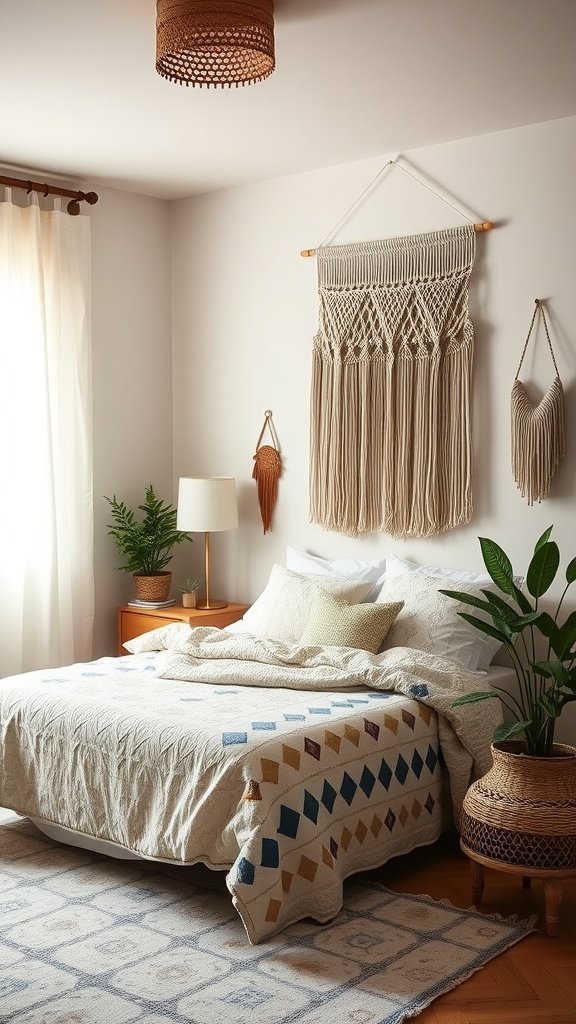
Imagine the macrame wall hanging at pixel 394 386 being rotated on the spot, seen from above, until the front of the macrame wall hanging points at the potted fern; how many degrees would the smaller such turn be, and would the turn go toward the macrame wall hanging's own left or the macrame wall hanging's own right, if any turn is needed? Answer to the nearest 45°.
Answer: approximately 45° to the macrame wall hanging's own right

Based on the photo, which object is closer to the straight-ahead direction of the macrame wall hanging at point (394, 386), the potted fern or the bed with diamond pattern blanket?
the bed with diamond pattern blanket

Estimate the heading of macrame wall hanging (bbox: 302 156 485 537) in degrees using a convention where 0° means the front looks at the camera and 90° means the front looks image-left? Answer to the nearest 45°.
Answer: approximately 45°

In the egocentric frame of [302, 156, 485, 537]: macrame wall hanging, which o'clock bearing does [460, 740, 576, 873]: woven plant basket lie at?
The woven plant basket is roughly at 10 o'clock from the macrame wall hanging.

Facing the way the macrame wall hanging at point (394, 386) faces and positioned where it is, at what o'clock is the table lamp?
The table lamp is roughly at 2 o'clock from the macrame wall hanging.

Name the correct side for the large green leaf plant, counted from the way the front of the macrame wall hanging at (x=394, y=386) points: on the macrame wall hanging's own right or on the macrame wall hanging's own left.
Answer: on the macrame wall hanging's own left

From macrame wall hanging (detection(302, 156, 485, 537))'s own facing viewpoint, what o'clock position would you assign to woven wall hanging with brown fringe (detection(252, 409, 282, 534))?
The woven wall hanging with brown fringe is roughly at 3 o'clock from the macrame wall hanging.

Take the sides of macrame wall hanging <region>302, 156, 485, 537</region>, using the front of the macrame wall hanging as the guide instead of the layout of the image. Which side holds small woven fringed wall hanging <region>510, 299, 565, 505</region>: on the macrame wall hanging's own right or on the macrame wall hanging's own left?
on the macrame wall hanging's own left

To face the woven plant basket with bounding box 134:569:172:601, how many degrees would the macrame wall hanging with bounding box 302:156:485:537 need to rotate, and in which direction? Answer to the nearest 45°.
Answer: approximately 45° to its right

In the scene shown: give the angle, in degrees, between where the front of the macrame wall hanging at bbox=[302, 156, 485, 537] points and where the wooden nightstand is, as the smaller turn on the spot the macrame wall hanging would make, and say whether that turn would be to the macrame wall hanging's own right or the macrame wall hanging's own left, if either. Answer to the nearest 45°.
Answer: approximately 45° to the macrame wall hanging's own right

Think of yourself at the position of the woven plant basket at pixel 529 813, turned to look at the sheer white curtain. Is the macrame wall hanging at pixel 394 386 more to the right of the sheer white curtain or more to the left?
right

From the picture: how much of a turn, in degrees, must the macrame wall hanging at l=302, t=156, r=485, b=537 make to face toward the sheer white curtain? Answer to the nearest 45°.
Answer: approximately 45° to its right
